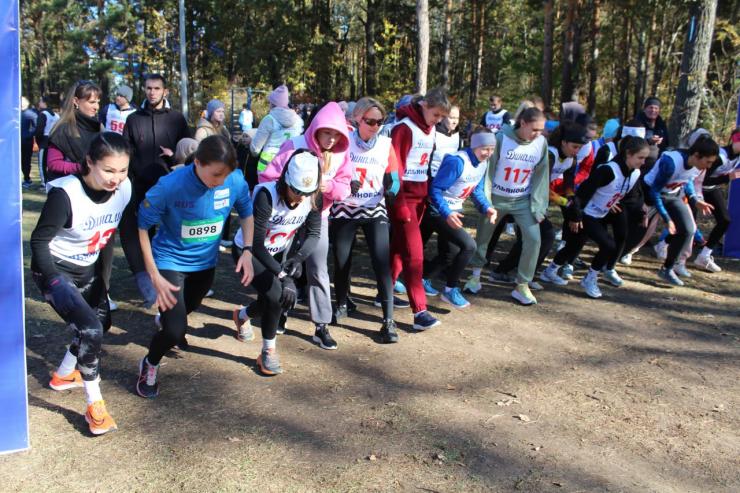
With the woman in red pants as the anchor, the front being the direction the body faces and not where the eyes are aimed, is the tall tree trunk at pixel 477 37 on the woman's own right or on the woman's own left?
on the woman's own left

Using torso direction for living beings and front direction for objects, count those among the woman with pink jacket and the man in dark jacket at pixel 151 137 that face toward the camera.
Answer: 2

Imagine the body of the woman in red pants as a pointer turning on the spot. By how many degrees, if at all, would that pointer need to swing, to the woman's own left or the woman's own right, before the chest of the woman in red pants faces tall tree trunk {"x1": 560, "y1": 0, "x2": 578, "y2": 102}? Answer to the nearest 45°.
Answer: approximately 135° to the woman's own left

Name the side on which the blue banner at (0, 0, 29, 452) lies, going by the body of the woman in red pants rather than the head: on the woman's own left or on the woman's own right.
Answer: on the woman's own right

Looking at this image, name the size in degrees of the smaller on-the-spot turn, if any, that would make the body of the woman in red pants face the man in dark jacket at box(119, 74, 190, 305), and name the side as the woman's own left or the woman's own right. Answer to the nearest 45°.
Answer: approximately 135° to the woman's own right

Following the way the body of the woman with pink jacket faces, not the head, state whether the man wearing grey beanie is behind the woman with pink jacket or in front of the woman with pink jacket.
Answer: behind

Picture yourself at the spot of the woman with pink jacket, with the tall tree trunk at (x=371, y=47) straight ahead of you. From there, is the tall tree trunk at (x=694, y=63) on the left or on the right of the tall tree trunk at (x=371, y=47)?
right

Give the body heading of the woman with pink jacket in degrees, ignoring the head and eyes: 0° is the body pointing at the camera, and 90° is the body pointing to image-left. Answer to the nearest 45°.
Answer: approximately 0°
